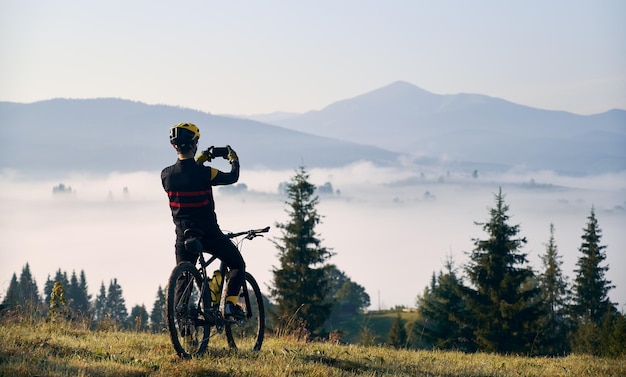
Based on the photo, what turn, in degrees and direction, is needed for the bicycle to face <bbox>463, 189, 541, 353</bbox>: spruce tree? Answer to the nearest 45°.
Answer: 0° — it already faces it

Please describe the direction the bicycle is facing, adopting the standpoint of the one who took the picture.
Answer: facing away from the viewer and to the right of the viewer

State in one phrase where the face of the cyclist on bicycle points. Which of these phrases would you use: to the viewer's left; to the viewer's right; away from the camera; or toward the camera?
away from the camera
